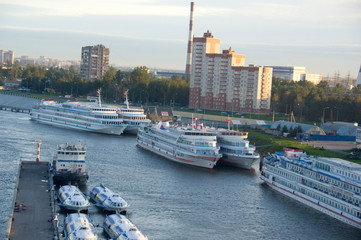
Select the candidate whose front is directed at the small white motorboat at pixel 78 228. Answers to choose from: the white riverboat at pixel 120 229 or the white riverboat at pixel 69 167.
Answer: the white riverboat at pixel 69 167

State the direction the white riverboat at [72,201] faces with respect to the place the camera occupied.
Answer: facing the viewer and to the right of the viewer

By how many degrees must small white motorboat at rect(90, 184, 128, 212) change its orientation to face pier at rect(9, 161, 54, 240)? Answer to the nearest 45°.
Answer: approximately 90° to its right

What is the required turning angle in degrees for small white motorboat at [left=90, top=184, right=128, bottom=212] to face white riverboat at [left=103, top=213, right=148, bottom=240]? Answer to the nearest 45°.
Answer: approximately 45° to its right

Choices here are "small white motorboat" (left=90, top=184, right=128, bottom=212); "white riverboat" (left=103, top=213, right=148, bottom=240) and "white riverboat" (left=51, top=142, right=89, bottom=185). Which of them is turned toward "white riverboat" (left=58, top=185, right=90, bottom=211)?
"white riverboat" (left=51, top=142, right=89, bottom=185)

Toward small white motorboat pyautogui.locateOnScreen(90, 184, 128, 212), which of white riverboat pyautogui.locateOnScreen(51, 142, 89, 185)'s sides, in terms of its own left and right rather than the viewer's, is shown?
front

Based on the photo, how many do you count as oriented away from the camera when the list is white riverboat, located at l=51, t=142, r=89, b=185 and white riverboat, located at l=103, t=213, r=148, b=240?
0

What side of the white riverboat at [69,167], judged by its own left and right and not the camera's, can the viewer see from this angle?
front
